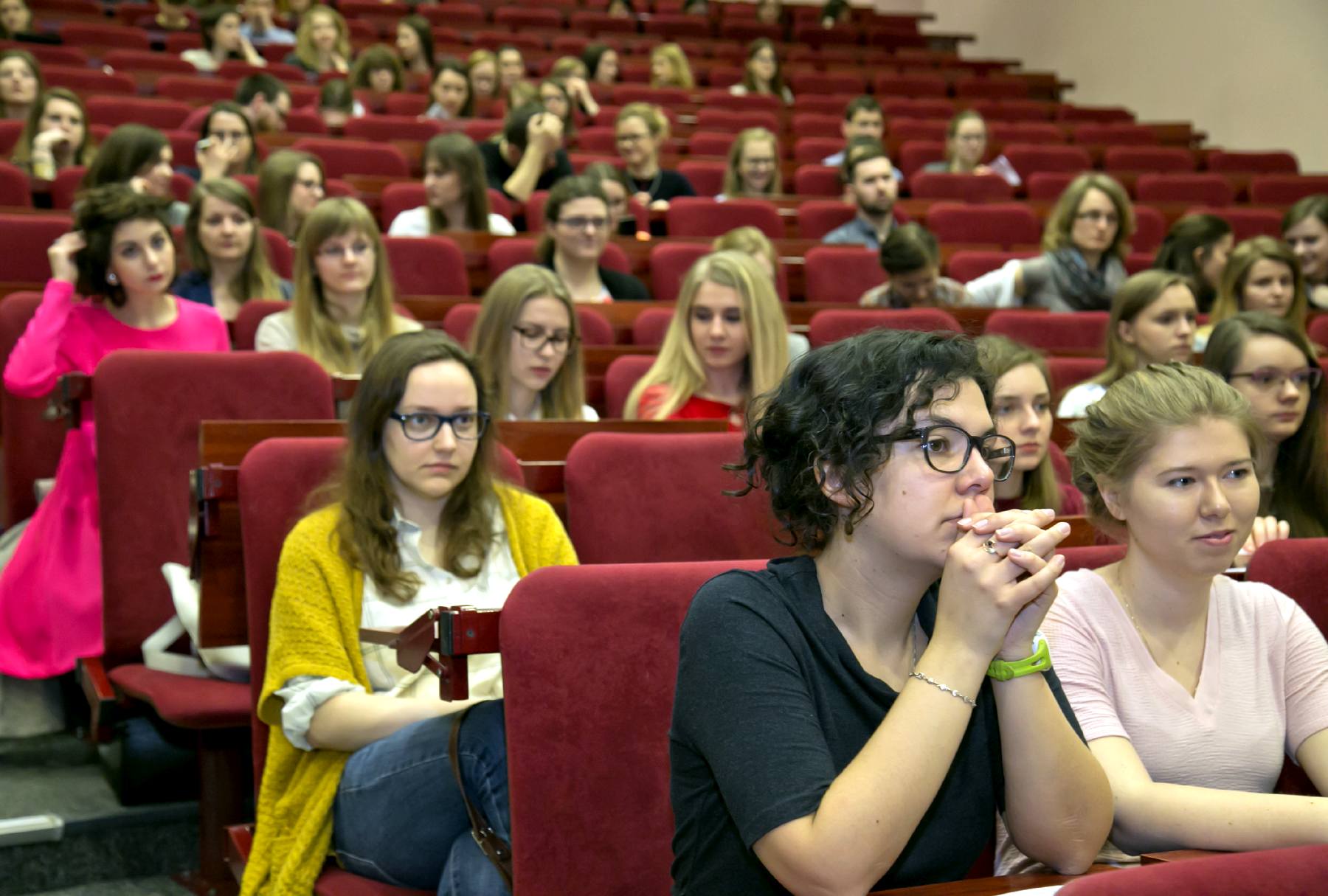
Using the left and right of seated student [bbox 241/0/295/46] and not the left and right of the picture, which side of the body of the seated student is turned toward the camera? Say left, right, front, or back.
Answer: front

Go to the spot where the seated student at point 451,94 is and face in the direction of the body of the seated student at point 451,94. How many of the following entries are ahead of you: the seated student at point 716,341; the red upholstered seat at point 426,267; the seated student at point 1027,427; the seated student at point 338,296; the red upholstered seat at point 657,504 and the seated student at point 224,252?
6

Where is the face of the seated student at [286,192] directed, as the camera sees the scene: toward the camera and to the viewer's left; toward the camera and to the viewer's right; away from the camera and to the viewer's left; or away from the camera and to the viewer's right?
toward the camera and to the viewer's right

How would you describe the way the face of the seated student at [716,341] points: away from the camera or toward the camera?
toward the camera

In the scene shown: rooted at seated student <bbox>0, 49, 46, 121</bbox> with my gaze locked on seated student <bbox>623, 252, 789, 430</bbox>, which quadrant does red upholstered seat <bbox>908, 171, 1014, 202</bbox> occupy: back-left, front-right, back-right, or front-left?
front-left

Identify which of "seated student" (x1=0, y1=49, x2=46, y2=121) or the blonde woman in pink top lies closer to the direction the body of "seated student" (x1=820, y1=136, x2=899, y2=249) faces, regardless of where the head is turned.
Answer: the blonde woman in pink top

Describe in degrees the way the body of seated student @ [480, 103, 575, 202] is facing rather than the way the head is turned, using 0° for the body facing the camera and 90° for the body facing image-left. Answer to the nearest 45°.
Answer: approximately 315°

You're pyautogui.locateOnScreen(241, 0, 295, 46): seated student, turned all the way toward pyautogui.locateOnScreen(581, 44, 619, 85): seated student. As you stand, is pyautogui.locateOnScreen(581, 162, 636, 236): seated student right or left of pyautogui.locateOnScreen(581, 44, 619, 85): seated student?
right

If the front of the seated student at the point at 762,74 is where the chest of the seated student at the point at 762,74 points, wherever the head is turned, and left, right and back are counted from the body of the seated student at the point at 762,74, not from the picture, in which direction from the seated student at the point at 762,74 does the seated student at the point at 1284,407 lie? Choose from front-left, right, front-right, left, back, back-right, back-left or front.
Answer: front

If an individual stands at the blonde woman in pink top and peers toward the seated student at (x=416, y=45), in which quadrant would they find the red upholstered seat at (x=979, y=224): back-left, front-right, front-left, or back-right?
front-right

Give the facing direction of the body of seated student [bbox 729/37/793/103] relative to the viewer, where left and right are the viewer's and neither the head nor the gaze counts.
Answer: facing the viewer

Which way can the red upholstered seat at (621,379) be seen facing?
toward the camera

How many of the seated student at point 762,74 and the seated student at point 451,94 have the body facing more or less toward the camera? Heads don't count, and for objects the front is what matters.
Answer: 2

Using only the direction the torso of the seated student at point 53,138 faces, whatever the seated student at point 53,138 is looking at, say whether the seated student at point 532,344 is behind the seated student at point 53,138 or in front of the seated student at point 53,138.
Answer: in front

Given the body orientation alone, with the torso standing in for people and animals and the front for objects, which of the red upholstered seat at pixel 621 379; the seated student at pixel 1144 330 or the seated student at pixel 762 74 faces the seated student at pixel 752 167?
the seated student at pixel 762 74

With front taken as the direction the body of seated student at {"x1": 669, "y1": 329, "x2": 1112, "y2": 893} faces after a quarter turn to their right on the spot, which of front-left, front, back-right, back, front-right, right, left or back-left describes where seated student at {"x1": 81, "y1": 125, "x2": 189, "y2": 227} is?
right

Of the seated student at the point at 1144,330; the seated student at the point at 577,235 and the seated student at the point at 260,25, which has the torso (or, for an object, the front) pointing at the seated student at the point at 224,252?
the seated student at the point at 260,25

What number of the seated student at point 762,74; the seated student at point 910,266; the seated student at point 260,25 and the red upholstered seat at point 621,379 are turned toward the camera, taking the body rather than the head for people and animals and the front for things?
4

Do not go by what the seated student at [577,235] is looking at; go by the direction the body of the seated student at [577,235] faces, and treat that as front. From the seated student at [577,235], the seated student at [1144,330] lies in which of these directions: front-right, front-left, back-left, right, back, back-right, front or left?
front

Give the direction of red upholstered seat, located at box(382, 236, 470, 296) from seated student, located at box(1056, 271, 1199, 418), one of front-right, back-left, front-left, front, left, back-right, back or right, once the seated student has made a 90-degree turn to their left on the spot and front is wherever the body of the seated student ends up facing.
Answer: back-left
